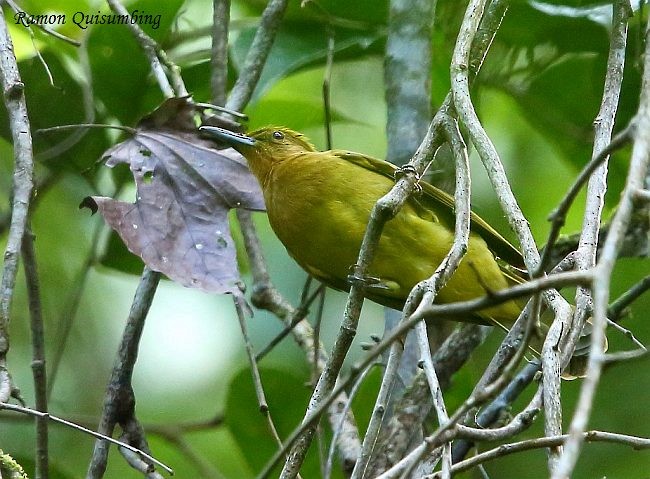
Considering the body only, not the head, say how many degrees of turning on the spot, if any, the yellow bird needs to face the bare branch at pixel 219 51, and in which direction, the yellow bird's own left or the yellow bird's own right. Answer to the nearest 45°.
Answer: approximately 45° to the yellow bird's own right

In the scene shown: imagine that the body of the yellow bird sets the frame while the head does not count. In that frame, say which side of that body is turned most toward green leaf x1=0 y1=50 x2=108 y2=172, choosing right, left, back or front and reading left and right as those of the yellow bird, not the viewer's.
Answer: front

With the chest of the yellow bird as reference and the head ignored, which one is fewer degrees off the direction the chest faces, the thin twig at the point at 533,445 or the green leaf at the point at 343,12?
the green leaf

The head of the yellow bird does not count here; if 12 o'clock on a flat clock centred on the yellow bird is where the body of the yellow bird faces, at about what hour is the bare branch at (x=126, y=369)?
The bare branch is roughly at 11 o'clock from the yellow bird.

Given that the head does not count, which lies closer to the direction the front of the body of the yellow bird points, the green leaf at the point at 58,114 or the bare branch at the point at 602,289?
the green leaf

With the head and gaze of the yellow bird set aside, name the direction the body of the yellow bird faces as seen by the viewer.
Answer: to the viewer's left

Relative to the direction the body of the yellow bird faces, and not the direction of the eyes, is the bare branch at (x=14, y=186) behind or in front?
in front

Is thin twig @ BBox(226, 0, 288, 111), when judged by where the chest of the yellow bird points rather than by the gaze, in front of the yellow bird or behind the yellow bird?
in front
